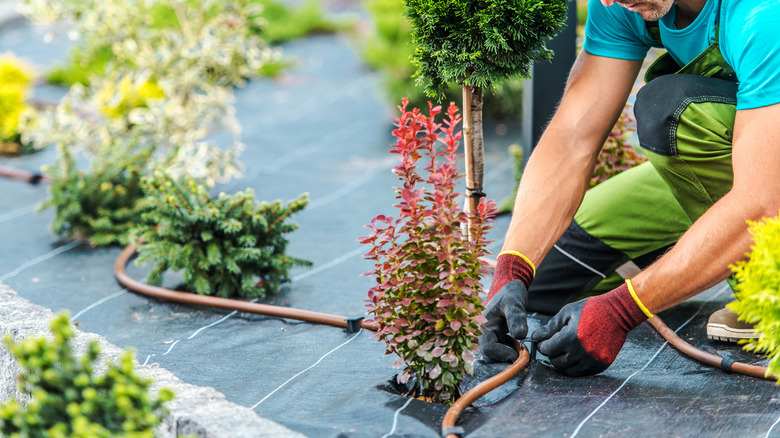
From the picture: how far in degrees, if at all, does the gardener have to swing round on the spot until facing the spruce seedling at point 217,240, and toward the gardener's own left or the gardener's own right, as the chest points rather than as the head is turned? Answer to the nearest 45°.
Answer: approximately 45° to the gardener's own right

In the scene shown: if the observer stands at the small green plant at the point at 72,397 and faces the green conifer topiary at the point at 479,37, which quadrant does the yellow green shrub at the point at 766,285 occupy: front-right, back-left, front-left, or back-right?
front-right

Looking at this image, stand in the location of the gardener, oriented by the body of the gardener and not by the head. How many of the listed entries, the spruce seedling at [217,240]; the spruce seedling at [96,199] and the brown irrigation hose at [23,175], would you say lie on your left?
0

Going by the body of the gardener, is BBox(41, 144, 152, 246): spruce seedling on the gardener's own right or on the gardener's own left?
on the gardener's own right

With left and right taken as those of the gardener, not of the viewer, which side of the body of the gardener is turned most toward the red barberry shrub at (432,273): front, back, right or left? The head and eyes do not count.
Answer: front

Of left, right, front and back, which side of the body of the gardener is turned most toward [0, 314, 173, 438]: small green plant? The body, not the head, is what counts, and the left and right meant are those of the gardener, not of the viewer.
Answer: front

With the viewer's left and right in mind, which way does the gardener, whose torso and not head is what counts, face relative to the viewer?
facing the viewer and to the left of the viewer
